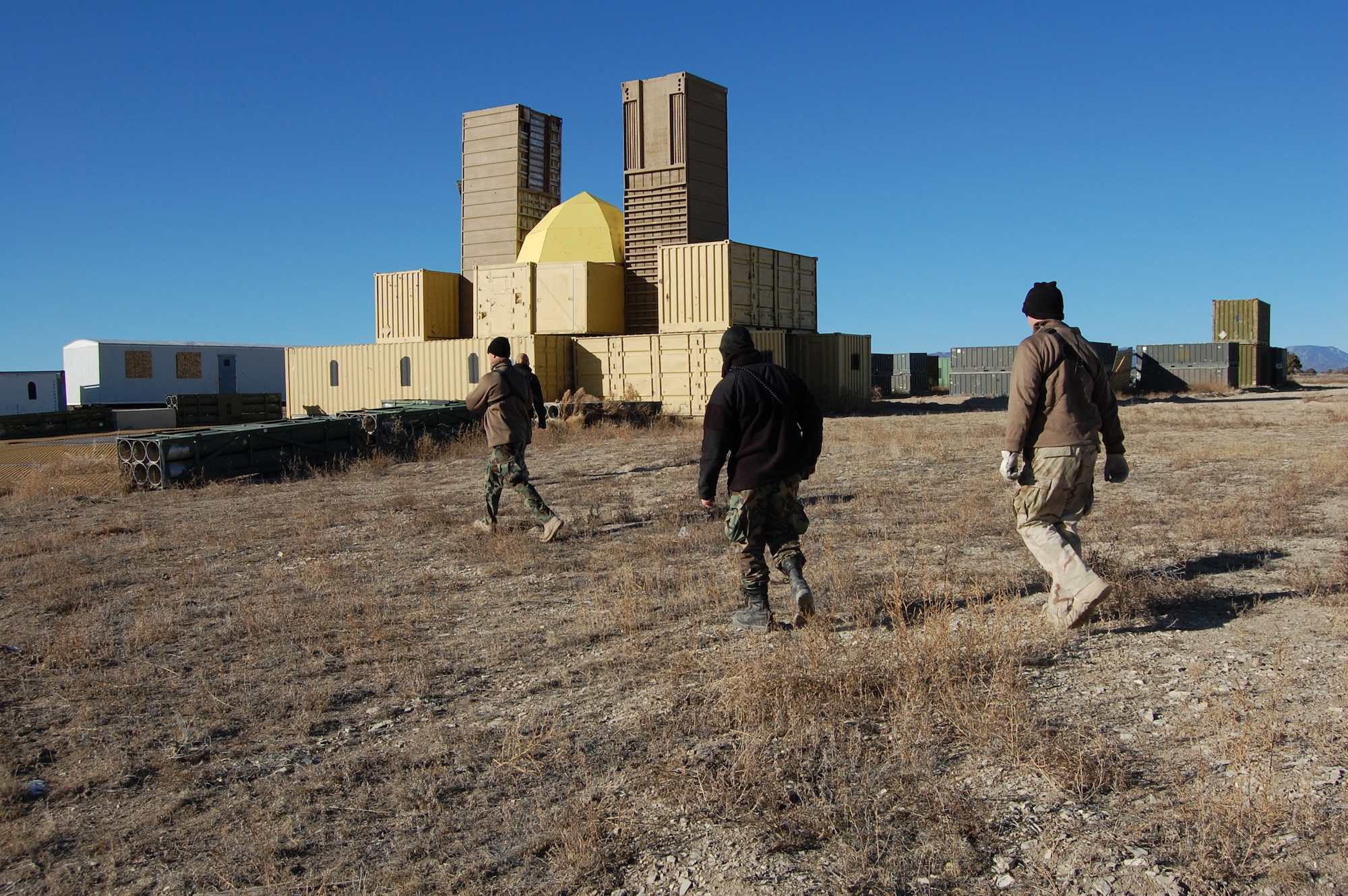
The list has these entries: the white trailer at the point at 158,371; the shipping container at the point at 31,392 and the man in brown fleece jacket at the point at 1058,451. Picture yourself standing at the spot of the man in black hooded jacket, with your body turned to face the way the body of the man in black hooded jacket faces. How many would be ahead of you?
2

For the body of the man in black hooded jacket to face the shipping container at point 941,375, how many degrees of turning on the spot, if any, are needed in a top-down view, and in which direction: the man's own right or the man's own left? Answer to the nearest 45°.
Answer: approximately 45° to the man's own right

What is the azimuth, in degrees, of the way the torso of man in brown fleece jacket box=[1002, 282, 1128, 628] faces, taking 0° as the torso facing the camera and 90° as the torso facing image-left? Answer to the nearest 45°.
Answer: approximately 135°

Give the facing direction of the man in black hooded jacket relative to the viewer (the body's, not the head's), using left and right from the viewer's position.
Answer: facing away from the viewer and to the left of the viewer

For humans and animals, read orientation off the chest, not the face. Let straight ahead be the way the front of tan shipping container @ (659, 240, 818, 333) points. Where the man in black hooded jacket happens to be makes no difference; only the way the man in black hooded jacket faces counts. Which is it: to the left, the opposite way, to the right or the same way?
the opposite way

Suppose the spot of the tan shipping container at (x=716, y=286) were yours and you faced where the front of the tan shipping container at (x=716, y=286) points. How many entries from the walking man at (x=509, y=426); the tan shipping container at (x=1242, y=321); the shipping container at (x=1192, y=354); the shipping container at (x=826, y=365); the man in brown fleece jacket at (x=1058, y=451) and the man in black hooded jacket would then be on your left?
3

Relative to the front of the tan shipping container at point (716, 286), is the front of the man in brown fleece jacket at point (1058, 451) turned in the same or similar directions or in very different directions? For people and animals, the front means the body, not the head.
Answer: very different directions

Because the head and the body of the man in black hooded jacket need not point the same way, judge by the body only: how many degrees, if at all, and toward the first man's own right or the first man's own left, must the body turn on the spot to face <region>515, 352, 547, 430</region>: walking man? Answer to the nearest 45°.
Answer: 0° — they already face them

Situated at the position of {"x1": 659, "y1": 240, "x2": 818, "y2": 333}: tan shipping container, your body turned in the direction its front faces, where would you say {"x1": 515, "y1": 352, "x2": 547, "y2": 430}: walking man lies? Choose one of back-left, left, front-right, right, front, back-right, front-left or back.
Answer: front-right

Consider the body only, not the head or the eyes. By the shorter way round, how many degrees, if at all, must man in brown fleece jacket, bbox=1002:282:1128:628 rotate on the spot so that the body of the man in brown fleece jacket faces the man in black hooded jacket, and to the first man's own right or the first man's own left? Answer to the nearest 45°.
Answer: approximately 45° to the first man's own left

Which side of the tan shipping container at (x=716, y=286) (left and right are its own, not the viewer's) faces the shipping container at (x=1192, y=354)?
left
